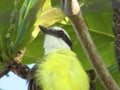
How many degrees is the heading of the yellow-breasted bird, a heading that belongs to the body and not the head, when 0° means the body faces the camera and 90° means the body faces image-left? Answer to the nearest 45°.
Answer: approximately 0°
